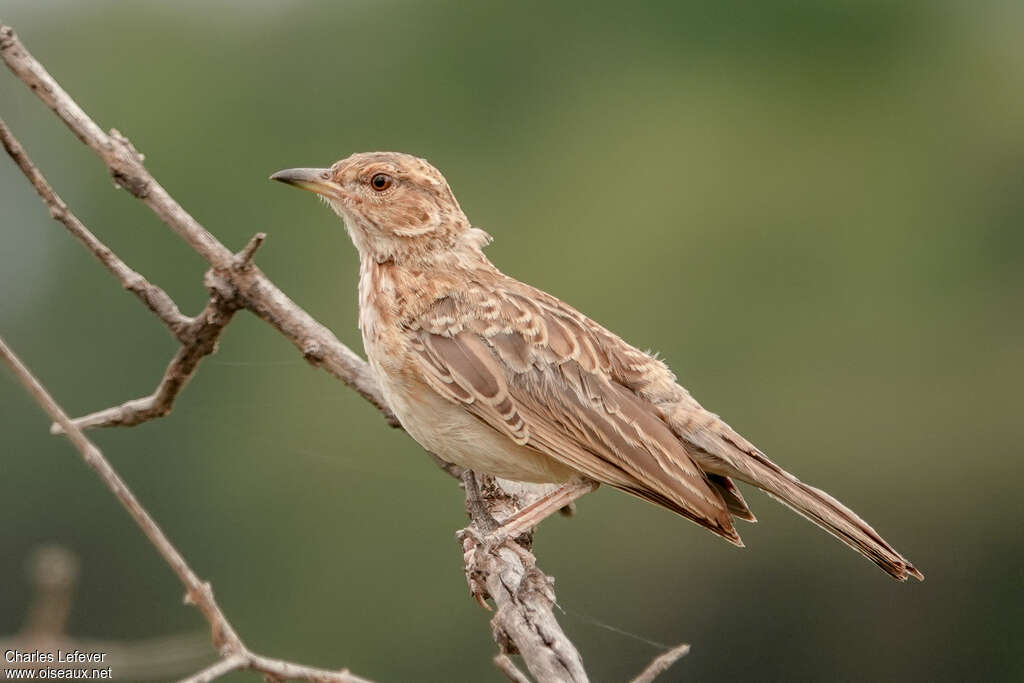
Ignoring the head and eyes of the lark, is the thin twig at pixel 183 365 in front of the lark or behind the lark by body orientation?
in front

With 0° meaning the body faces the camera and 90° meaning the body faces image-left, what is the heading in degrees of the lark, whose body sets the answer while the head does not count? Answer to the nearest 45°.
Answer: approximately 90°

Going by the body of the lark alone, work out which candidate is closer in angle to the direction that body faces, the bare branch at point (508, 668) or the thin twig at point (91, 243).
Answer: the thin twig

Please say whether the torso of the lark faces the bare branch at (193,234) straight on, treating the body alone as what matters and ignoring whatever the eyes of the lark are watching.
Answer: yes

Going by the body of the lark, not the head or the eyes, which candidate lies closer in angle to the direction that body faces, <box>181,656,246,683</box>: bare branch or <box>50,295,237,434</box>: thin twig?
the thin twig

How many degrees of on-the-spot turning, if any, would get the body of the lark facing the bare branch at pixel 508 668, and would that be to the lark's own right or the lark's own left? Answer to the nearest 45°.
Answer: approximately 90° to the lark's own left

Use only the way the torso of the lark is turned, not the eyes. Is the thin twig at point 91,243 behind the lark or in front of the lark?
in front
